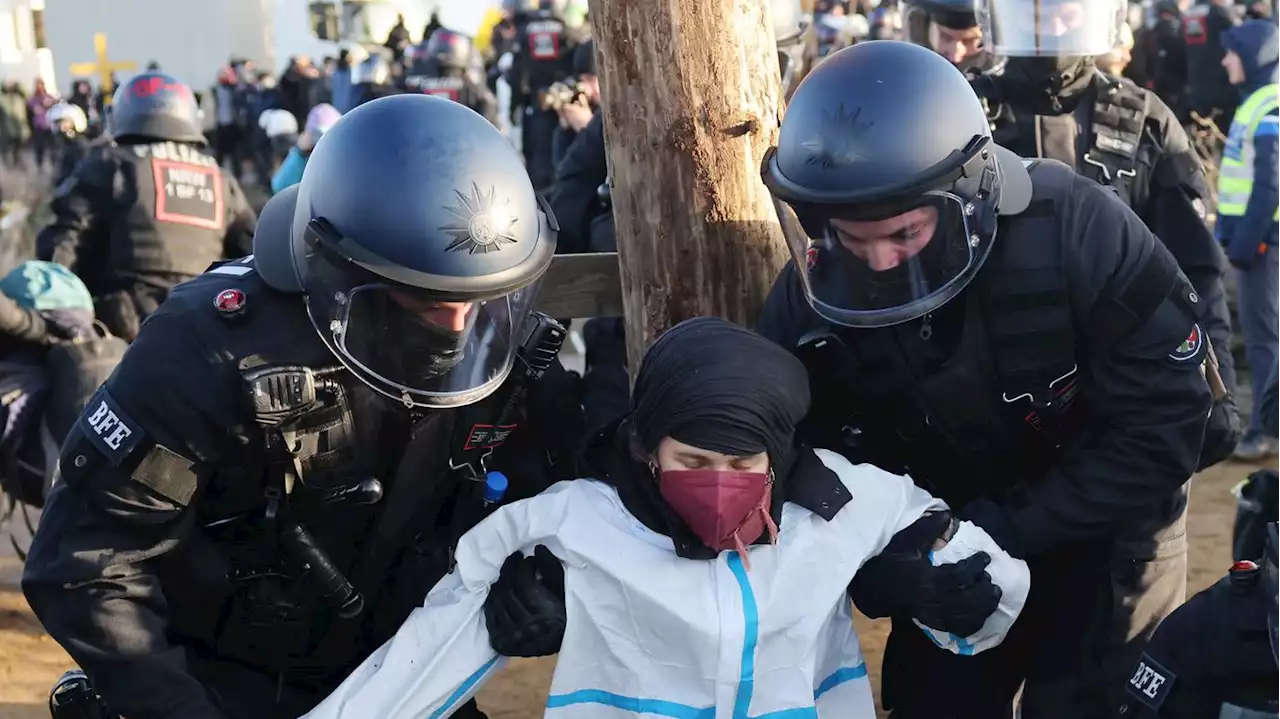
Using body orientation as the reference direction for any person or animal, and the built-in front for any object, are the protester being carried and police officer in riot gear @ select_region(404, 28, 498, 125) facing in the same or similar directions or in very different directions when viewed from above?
very different directions

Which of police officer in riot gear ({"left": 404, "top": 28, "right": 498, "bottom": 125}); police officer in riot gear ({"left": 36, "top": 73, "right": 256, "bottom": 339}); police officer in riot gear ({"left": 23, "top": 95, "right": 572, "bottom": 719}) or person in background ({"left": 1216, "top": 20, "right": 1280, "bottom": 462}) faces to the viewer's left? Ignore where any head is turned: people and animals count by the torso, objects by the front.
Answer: the person in background

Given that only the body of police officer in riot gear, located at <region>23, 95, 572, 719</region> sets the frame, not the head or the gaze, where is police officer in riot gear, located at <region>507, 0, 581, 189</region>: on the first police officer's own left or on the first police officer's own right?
on the first police officer's own left

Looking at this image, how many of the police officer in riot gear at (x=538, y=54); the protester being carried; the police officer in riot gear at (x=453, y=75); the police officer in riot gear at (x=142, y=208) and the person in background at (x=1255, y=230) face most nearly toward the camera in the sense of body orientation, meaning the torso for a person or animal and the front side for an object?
1

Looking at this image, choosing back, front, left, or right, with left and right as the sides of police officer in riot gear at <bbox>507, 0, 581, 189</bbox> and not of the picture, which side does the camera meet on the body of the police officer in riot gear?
back

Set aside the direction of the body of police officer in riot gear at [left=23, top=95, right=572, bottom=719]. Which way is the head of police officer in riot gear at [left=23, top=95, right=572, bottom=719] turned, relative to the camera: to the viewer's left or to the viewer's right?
to the viewer's right

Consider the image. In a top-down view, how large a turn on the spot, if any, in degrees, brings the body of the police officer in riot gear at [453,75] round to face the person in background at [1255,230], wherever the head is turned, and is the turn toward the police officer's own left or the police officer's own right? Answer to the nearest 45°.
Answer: approximately 135° to the police officer's own right

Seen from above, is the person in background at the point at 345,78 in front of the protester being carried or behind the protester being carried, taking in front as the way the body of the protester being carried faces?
behind

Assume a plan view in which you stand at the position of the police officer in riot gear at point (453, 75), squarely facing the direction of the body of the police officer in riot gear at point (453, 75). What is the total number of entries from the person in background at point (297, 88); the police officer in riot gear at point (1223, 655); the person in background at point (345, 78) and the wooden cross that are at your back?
1

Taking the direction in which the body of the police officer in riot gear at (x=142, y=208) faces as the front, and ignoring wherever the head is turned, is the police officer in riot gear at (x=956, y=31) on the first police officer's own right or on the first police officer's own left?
on the first police officer's own right

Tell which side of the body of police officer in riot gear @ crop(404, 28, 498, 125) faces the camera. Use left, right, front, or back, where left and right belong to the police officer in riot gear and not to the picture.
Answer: back

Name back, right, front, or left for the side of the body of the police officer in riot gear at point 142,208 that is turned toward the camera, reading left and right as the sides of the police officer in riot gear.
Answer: back

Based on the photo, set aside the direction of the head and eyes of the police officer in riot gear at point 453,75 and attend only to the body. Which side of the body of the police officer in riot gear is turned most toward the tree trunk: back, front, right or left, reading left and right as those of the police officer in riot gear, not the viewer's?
back

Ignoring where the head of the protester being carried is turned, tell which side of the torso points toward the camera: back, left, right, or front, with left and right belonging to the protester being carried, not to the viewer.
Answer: front

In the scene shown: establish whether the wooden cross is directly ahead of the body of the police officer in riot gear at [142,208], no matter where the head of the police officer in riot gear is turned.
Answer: yes
